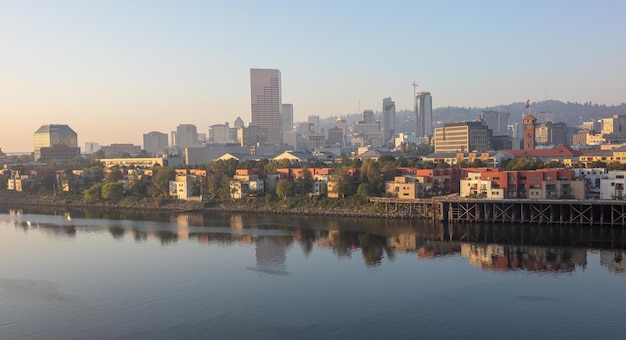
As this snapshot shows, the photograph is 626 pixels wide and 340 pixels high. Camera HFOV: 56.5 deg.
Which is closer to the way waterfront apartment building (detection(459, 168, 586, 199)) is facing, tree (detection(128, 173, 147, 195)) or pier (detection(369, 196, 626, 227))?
the pier

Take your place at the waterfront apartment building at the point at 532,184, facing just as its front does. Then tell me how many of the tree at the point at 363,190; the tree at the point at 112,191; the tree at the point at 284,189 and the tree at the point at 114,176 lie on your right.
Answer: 4

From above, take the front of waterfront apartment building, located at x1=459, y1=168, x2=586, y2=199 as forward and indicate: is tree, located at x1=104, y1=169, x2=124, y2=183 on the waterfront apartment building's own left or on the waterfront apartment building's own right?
on the waterfront apartment building's own right

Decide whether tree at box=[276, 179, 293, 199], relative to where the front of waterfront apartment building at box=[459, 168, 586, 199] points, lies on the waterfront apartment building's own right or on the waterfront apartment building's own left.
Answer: on the waterfront apartment building's own right

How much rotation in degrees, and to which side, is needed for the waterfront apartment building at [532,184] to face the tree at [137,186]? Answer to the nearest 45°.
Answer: approximately 90° to its right

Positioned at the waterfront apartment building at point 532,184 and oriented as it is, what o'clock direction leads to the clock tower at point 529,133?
The clock tower is roughly at 6 o'clock from the waterfront apartment building.

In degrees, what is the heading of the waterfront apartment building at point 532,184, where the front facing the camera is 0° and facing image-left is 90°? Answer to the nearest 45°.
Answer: approximately 0°

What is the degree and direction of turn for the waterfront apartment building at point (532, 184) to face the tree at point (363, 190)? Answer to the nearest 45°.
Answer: approximately 90° to its right

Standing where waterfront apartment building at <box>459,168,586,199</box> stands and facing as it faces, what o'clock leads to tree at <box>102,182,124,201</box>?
The tree is roughly at 3 o'clock from the waterfront apartment building.

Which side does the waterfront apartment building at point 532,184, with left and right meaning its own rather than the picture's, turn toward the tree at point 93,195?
right
